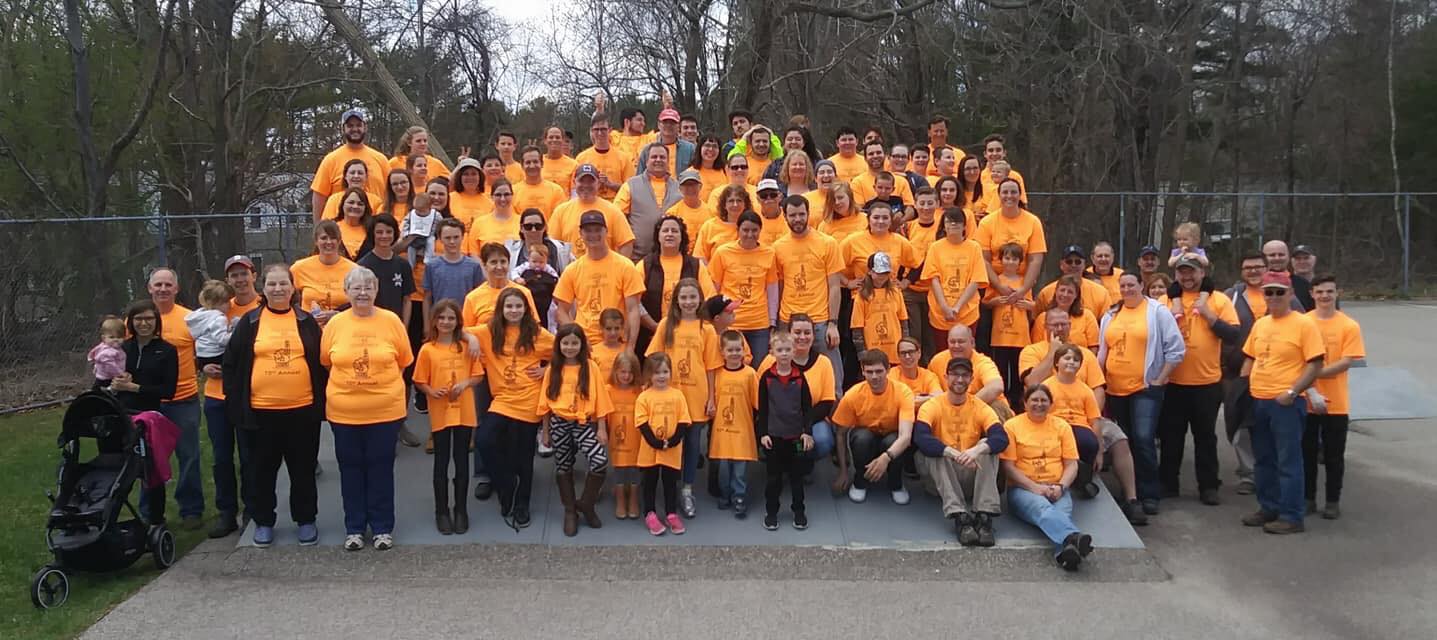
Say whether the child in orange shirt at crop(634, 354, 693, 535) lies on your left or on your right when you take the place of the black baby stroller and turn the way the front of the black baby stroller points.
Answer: on your left

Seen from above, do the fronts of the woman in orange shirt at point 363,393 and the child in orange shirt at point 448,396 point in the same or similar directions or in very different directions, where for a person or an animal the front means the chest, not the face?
same or similar directions

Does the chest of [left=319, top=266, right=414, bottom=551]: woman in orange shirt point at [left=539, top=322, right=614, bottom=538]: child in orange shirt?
no

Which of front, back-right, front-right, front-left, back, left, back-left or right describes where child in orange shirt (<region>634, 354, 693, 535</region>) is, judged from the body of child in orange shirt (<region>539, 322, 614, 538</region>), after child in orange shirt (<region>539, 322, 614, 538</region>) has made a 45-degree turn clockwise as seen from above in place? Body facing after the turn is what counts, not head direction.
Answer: back-left

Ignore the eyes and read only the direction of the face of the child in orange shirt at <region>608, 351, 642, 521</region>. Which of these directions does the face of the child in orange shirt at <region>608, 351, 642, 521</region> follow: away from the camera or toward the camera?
toward the camera

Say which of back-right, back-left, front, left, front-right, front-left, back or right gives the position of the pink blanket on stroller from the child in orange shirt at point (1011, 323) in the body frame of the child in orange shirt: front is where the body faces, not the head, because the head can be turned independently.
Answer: front-right

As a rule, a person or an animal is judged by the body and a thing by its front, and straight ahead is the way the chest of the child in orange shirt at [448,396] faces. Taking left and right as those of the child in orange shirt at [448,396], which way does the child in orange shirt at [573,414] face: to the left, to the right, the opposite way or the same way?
the same way

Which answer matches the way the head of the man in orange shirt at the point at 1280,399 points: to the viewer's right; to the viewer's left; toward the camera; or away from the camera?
toward the camera

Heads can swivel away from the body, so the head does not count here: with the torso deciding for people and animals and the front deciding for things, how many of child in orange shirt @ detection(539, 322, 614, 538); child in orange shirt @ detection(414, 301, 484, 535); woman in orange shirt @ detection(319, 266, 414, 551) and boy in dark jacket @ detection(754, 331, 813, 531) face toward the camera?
4

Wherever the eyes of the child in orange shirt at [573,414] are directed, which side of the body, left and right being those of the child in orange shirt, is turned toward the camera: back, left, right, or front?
front

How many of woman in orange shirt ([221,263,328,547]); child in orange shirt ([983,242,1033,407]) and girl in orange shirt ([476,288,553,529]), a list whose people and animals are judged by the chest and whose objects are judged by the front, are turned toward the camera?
3

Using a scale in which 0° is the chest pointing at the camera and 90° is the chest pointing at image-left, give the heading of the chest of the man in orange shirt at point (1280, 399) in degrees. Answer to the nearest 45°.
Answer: approximately 45°

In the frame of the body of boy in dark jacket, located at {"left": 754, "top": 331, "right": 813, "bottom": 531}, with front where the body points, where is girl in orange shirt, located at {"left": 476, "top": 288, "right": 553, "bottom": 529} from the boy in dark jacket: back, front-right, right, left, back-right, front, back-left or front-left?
right

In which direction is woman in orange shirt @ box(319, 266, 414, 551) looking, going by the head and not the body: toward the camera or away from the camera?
toward the camera

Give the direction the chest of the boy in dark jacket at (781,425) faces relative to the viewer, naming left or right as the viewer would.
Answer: facing the viewer

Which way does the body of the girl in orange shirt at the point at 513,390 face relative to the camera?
toward the camera

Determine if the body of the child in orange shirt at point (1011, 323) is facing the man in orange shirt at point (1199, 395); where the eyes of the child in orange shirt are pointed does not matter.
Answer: no

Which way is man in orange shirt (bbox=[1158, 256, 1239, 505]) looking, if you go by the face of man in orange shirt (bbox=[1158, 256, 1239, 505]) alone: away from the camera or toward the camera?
toward the camera

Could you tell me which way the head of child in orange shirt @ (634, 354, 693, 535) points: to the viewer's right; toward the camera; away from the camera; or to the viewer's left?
toward the camera

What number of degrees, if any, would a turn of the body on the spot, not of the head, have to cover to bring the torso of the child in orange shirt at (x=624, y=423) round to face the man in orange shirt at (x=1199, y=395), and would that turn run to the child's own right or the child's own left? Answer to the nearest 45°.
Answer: approximately 90° to the child's own left

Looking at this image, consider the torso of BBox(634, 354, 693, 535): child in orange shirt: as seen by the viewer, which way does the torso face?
toward the camera
